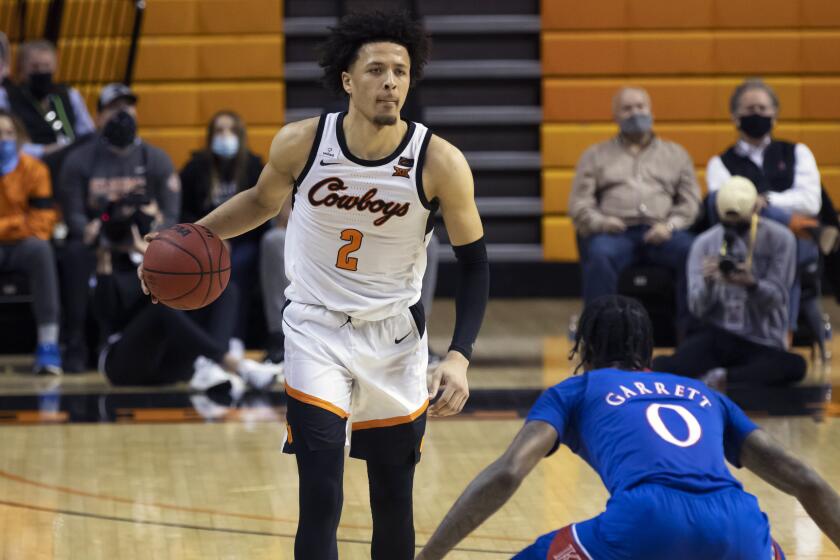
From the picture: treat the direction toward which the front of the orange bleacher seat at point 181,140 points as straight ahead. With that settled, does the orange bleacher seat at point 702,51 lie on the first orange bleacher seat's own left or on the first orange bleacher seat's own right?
on the first orange bleacher seat's own left

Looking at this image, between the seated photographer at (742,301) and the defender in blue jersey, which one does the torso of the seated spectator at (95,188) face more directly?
the defender in blue jersey

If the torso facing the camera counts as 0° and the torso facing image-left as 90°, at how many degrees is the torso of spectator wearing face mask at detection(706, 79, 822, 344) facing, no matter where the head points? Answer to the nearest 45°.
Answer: approximately 0°

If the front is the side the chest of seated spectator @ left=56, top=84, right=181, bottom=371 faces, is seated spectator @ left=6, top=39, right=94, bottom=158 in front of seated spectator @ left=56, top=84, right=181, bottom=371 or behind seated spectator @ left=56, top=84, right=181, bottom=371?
behind

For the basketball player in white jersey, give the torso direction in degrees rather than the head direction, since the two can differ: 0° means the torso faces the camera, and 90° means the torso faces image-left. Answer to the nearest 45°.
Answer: approximately 0°
